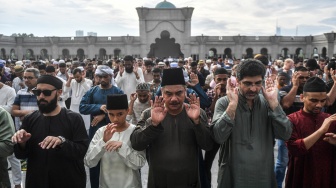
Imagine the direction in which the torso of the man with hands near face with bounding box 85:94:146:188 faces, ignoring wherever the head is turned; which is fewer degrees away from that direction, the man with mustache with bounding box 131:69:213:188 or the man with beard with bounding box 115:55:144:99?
the man with mustache

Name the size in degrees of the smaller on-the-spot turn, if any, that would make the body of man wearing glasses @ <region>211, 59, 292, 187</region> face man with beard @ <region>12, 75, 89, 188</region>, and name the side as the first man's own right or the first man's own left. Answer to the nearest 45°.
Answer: approximately 90° to the first man's own right

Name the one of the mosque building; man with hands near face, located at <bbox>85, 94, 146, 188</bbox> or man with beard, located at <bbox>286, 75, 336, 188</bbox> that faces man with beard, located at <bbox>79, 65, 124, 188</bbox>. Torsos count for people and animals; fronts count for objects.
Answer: the mosque building

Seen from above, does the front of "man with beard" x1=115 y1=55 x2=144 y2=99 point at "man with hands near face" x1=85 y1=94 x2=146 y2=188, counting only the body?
yes

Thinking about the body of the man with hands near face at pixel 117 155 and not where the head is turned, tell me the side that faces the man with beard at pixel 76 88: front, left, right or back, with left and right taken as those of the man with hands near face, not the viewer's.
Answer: back

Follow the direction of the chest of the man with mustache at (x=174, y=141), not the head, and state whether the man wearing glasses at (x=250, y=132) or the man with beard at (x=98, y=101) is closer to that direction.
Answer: the man wearing glasses

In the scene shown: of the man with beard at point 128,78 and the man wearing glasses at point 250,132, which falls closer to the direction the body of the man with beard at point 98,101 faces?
the man wearing glasses

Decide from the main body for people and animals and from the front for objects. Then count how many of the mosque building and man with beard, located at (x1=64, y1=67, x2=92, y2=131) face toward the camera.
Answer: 2

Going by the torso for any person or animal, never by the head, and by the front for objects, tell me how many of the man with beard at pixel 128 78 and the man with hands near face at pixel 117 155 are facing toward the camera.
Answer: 2
